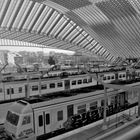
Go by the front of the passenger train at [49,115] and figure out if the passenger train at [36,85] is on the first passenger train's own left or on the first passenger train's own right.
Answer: on the first passenger train's own right

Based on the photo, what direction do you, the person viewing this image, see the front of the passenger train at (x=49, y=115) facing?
facing the viewer and to the left of the viewer
